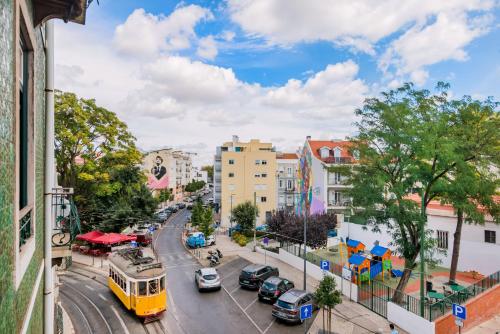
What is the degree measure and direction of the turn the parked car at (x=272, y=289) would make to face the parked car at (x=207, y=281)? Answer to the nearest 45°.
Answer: approximately 135° to its left

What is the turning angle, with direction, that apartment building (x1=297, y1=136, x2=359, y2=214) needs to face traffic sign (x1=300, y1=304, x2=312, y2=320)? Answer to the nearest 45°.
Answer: approximately 45° to its right

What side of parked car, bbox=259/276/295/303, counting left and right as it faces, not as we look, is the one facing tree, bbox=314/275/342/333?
right

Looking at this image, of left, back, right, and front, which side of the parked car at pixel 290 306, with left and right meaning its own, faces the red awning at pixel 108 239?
left

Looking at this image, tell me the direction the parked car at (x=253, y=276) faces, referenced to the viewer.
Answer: facing away from the viewer and to the right of the viewer

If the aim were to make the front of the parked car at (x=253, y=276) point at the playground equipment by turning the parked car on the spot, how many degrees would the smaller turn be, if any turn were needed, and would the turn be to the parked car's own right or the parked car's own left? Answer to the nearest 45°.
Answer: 0° — it already faces it
